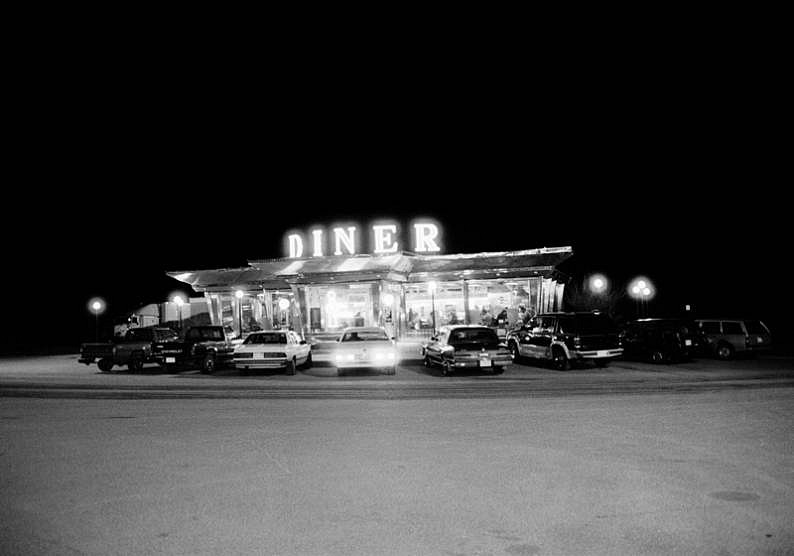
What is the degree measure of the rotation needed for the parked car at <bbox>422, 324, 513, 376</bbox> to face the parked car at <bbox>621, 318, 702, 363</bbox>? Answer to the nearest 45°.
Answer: approximately 90° to its right

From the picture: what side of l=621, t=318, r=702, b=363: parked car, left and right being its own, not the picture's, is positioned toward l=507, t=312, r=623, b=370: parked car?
left

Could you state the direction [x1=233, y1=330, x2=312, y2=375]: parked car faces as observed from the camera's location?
facing away from the viewer and to the right of the viewer

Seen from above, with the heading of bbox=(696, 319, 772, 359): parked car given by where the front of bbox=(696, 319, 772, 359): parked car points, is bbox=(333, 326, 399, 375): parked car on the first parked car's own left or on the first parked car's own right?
on the first parked car's own left

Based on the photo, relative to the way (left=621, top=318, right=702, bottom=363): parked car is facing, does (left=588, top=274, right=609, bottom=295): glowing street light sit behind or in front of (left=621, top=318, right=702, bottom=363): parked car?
in front
